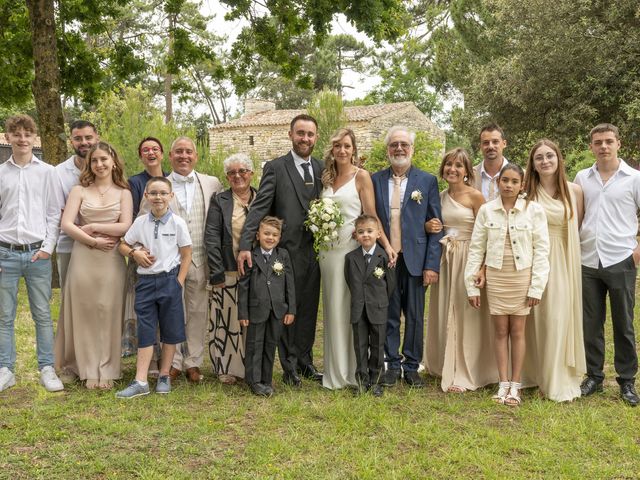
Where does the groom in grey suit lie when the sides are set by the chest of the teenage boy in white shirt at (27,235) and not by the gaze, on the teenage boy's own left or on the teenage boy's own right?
on the teenage boy's own left

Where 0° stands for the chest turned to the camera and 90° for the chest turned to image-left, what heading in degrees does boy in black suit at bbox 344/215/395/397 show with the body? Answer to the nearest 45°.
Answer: approximately 0°

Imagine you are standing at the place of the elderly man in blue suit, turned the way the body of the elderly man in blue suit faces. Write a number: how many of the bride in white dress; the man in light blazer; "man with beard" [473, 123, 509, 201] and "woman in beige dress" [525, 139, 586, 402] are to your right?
2

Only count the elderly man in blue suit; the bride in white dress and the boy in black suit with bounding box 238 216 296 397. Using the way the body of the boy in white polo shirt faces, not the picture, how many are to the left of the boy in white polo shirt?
3

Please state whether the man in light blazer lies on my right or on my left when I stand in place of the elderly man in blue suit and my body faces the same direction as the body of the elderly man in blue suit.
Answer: on my right

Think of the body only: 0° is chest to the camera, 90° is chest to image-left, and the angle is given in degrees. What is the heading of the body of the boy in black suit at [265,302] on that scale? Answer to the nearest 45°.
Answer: approximately 0°
